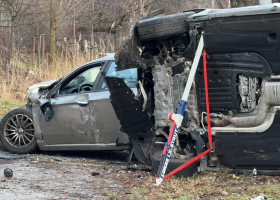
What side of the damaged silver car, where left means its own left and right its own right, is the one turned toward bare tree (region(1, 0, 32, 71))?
right

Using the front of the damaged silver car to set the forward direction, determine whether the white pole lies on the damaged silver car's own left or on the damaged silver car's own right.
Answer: on the damaged silver car's own left

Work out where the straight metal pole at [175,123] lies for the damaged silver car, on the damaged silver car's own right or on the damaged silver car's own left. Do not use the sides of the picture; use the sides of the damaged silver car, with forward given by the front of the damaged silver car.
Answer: on the damaged silver car's own left

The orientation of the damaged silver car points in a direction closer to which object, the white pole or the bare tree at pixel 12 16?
the bare tree

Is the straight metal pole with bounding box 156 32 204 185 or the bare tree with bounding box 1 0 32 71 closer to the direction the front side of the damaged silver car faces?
the bare tree

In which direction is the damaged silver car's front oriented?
to the viewer's left
